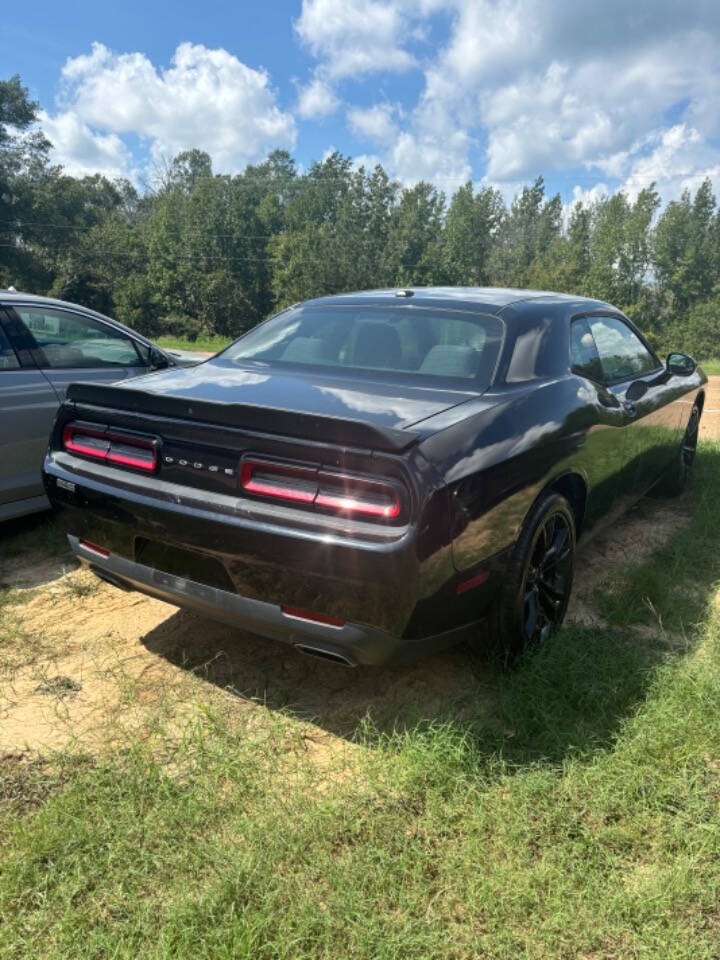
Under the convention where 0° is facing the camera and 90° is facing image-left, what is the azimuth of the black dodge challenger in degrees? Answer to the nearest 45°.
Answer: approximately 225°

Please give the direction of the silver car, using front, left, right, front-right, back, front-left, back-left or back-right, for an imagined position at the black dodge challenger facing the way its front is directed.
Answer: left
